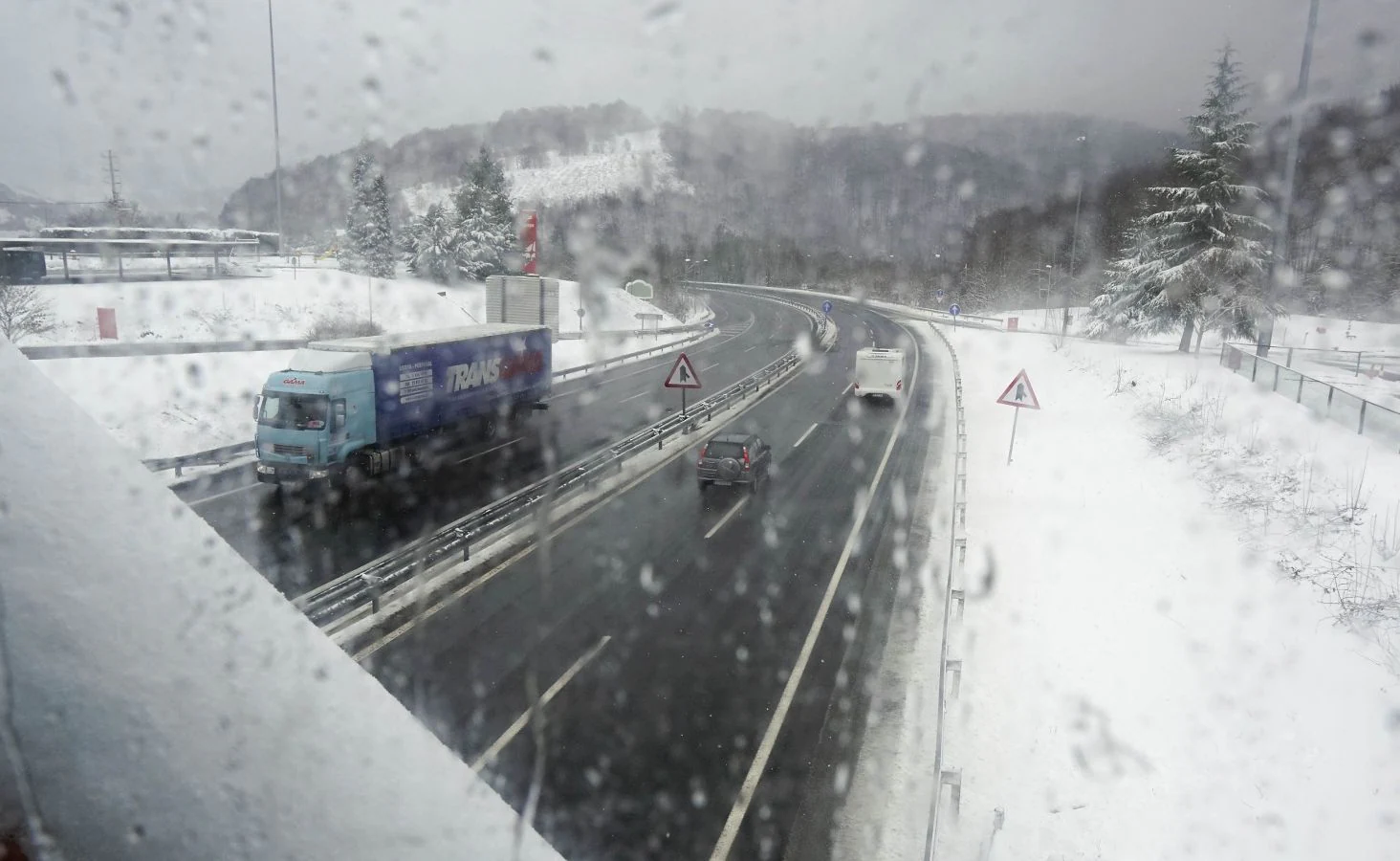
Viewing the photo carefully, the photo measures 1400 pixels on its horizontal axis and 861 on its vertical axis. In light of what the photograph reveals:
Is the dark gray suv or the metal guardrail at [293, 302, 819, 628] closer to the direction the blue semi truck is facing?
the metal guardrail

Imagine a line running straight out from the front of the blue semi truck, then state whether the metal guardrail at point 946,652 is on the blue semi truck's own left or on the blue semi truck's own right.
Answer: on the blue semi truck's own left

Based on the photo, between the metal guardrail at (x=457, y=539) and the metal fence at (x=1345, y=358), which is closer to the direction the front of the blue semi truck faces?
the metal guardrail

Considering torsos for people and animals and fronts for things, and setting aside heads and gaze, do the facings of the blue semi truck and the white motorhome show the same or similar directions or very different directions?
very different directions

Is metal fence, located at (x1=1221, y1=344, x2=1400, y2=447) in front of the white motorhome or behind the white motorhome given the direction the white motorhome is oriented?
behind

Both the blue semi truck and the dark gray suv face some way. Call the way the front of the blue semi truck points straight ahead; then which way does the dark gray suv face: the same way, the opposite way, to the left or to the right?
the opposite way

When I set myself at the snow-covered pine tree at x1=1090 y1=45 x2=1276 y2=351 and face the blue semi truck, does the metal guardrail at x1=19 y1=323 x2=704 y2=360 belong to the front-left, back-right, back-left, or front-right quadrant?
front-right

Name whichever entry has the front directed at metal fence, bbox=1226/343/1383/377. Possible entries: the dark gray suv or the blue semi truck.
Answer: the dark gray suv

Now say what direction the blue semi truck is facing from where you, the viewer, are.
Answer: facing the viewer and to the left of the viewer

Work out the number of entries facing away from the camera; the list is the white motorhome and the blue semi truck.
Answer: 1

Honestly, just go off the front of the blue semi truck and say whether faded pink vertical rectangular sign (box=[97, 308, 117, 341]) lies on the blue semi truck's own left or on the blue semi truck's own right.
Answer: on the blue semi truck's own right

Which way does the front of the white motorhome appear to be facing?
away from the camera

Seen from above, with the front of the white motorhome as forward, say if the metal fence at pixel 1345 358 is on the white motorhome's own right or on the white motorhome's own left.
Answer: on the white motorhome's own right

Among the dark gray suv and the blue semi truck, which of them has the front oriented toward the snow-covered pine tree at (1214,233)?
the dark gray suv

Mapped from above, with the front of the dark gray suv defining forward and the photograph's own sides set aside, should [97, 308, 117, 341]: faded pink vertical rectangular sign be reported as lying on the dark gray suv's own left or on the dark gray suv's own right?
on the dark gray suv's own left
